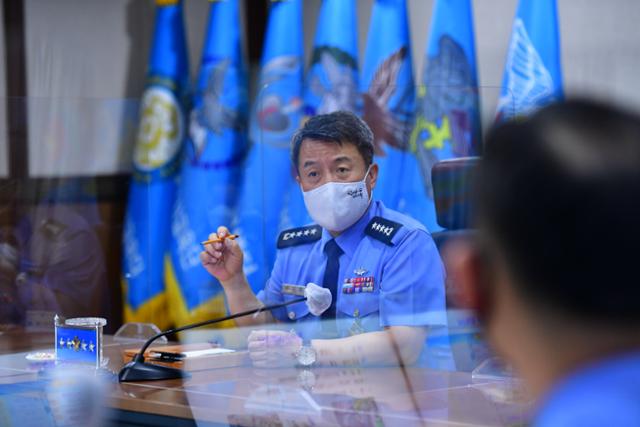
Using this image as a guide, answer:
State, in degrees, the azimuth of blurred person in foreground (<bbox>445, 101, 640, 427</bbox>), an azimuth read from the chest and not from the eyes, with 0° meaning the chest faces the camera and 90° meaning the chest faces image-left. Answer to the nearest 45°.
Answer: approximately 180°

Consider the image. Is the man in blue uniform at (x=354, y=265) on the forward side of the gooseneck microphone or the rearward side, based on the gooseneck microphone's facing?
on the forward side

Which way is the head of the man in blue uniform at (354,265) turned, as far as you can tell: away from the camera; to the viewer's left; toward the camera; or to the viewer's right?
toward the camera

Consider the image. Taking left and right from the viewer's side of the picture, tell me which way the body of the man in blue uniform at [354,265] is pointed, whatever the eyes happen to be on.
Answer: facing the viewer and to the left of the viewer

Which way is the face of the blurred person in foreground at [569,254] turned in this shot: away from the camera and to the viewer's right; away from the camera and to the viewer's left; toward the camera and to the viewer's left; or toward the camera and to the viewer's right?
away from the camera and to the viewer's left

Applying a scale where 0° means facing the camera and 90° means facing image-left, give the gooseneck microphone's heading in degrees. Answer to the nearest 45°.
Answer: approximately 270°

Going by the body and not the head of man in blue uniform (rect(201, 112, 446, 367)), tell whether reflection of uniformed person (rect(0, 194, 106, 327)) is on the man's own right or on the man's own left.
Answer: on the man's own right

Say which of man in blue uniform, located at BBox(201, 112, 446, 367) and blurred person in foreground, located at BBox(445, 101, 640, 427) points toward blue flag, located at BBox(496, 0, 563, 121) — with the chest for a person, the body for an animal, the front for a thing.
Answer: the blurred person in foreground

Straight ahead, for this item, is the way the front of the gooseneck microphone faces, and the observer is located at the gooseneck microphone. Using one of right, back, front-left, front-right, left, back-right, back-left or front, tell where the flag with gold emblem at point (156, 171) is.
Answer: left

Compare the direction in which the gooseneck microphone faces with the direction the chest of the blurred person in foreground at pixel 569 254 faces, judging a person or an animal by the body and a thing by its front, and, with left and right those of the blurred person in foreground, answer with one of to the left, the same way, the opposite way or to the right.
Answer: to the right
